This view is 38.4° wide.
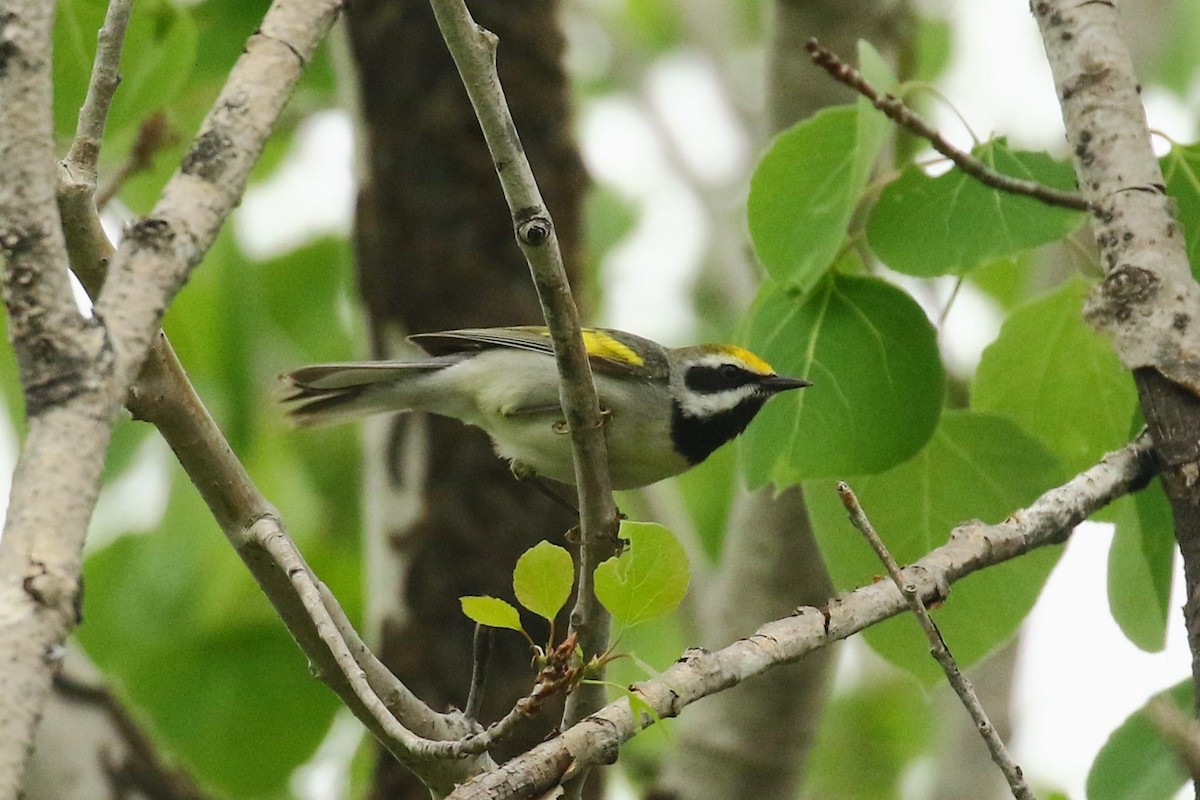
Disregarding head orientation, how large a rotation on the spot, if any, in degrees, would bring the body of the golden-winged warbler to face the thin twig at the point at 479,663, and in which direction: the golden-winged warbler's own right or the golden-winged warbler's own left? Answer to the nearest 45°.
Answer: approximately 90° to the golden-winged warbler's own right

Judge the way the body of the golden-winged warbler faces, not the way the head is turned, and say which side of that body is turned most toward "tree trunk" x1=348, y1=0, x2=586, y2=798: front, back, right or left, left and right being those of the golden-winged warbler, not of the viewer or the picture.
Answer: left

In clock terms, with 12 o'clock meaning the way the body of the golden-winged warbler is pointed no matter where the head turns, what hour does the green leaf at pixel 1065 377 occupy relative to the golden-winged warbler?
The green leaf is roughly at 1 o'clock from the golden-winged warbler.

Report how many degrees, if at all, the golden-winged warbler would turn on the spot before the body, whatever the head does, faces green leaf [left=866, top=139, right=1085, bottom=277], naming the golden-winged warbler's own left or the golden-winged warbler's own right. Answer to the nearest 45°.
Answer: approximately 45° to the golden-winged warbler's own right

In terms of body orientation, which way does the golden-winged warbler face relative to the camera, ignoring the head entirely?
to the viewer's right

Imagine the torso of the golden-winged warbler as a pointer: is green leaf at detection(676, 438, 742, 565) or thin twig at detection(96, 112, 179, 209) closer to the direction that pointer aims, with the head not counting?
the green leaf
